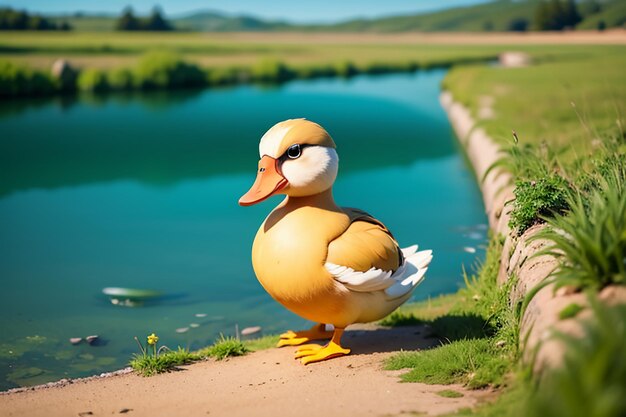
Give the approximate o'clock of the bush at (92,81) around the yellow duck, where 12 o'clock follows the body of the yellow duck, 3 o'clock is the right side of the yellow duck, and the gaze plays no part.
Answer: The bush is roughly at 4 o'clock from the yellow duck.

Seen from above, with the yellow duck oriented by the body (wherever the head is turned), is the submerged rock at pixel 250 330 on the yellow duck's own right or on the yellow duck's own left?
on the yellow duck's own right

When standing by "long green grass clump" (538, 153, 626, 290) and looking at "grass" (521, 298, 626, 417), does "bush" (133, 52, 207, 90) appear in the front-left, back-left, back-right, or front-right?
back-right

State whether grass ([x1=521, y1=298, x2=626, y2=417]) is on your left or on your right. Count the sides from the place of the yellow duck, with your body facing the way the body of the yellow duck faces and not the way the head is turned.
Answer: on your left

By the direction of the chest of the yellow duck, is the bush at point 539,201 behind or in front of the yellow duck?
behind

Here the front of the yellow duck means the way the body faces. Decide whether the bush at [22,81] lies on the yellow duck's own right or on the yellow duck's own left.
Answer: on the yellow duck's own right

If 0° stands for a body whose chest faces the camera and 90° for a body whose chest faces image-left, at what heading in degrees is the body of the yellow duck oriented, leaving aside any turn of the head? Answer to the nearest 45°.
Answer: approximately 45°
